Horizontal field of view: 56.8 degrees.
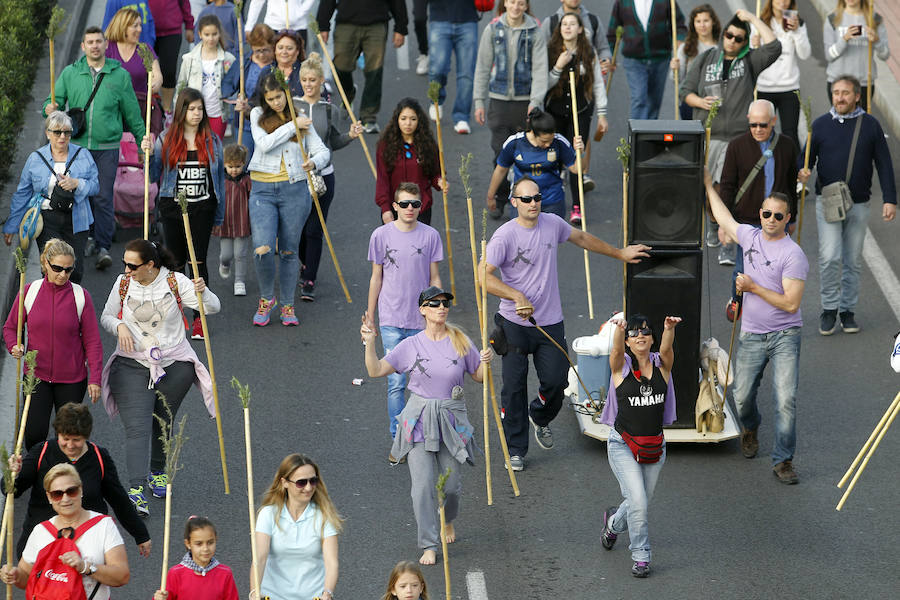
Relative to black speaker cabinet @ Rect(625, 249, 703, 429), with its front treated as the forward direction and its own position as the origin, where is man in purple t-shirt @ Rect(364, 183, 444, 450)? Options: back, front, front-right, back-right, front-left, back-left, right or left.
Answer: right

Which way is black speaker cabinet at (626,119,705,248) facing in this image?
toward the camera

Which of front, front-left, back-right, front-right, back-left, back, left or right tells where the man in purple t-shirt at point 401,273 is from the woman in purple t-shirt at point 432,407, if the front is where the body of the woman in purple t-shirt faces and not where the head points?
back

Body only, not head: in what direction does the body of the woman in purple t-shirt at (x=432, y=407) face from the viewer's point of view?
toward the camera

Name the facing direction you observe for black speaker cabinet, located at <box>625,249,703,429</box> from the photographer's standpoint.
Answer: facing the viewer

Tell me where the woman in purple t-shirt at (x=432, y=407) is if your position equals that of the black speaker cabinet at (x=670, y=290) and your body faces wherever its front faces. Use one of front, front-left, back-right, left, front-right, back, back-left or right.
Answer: front-right

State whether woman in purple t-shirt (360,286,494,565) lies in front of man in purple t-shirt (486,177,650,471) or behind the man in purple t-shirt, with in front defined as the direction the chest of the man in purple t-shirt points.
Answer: in front

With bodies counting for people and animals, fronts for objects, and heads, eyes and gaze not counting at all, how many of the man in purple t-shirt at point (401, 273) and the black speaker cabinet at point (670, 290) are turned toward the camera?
2

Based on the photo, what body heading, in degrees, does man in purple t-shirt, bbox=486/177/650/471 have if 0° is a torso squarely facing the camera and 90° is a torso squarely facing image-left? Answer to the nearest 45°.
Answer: approximately 0°

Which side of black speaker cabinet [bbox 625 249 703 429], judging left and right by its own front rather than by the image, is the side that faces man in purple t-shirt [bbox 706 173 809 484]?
left

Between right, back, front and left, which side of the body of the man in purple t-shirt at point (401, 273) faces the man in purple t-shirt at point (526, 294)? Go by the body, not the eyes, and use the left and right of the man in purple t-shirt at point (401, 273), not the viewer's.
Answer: left

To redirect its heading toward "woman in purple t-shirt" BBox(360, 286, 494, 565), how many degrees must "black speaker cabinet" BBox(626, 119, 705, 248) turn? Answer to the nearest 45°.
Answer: approximately 45° to its right
